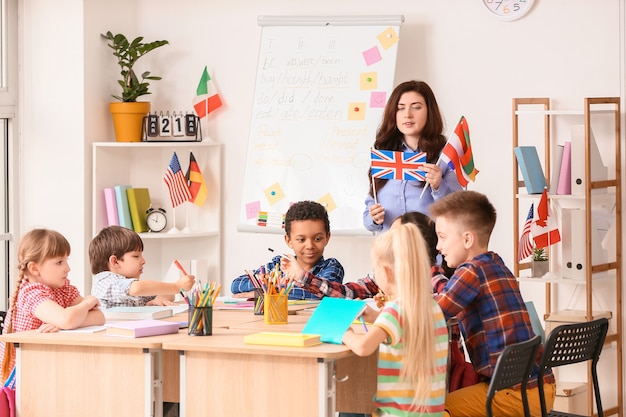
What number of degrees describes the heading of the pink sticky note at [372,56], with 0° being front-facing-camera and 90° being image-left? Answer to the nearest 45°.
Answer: approximately 0°

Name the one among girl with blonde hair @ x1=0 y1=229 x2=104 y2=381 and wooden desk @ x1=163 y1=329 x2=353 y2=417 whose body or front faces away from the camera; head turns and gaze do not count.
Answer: the wooden desk

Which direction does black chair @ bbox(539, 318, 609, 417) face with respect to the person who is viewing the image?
facing away from the viewer and to the left of the viewer

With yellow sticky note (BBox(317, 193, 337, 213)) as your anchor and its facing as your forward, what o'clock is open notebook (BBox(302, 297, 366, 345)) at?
The open notebook is roughly at 12 o'clock from the yellow sticky note.

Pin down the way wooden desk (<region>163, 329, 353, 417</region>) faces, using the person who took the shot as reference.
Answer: facing away from the viewer

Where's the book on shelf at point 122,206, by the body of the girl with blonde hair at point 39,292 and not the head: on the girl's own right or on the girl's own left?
on the girl's own left
